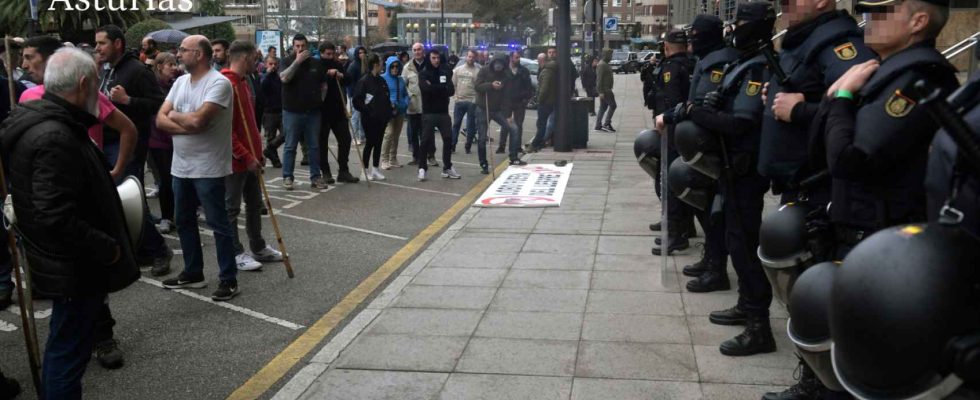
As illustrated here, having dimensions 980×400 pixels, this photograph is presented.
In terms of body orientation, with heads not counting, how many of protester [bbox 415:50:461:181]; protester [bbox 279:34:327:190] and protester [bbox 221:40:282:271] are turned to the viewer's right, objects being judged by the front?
1

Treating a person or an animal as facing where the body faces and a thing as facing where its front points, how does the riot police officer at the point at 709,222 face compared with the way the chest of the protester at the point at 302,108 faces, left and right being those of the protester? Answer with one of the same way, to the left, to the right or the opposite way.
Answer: to the right

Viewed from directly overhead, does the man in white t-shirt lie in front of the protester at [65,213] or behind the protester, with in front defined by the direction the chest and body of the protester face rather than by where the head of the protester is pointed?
in front

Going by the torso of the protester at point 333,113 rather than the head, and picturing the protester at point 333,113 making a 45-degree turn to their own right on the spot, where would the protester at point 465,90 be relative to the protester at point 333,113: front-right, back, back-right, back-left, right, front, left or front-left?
back-left

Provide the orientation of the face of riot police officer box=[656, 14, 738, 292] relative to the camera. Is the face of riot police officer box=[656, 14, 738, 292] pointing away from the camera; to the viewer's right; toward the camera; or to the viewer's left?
to the viewer's left

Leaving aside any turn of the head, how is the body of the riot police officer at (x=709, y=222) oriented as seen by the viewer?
to the viewer's left

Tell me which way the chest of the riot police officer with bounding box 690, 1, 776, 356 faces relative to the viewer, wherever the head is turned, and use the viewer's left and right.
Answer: facing to the left of the viewer

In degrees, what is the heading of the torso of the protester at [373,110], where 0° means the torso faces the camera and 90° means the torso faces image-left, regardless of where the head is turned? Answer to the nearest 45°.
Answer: approximately 315°

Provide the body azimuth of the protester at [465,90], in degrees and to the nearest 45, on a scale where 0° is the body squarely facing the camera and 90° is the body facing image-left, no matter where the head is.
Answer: approximately 0°

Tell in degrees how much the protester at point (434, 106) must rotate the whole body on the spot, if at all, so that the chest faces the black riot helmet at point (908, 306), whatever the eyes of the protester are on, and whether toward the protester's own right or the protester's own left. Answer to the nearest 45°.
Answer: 0° — they already face it

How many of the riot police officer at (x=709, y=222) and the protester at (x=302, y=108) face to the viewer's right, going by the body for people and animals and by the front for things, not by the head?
0

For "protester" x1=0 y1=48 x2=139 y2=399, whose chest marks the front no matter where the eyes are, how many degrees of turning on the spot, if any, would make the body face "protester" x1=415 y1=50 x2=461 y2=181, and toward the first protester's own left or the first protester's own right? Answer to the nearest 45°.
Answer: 0° — they already face them

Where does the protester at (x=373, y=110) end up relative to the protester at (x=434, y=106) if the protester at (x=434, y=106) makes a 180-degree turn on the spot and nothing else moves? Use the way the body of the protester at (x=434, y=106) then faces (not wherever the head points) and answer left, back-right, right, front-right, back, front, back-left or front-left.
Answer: left
